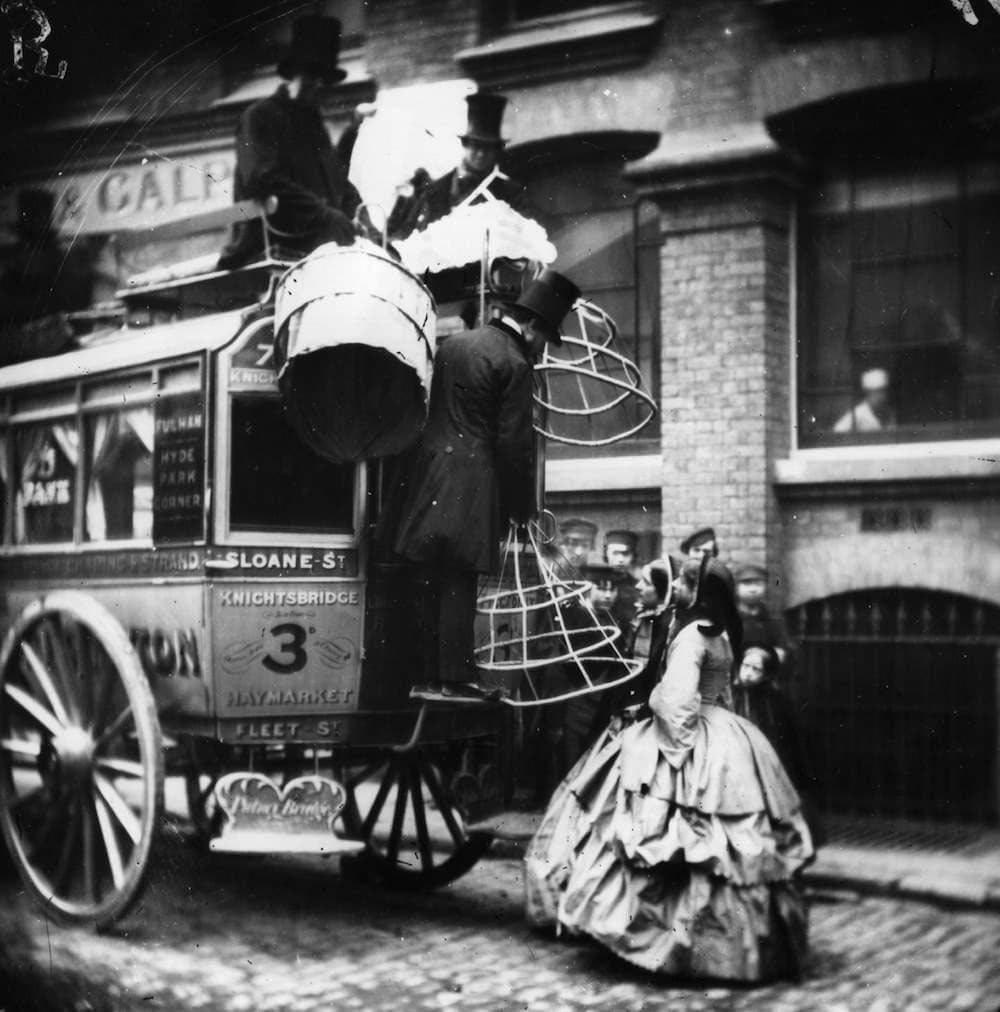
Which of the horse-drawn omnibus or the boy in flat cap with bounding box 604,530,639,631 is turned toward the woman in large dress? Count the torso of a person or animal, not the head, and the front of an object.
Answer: the boy in flat cap

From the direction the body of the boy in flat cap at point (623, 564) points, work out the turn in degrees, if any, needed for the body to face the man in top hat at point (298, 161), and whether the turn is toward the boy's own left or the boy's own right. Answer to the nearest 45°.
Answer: approximately 45° to the boy's own right

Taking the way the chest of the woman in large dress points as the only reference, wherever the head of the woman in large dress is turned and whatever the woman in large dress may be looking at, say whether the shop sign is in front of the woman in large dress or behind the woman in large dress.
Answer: in front

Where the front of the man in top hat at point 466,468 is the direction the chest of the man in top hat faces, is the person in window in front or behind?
in front

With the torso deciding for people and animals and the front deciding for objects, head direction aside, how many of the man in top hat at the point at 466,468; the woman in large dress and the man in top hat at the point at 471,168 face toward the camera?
1

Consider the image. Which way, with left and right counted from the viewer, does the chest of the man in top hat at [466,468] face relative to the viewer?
facing away from the viewer and to the right of the viewer

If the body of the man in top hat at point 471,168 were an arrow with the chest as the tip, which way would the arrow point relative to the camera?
toward the camera

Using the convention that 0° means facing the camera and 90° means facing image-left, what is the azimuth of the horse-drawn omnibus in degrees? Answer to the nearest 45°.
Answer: approximately 135°

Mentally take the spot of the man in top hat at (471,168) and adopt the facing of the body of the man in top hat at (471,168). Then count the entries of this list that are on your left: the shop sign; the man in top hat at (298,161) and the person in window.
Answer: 1

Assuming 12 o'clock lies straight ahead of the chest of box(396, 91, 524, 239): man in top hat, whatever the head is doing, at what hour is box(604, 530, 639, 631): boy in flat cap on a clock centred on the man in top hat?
The boy in flat cap is roughly at 7 o'clock from the man in top hat.

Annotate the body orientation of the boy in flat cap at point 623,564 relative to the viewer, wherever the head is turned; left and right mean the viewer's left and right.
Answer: facing the viewer
